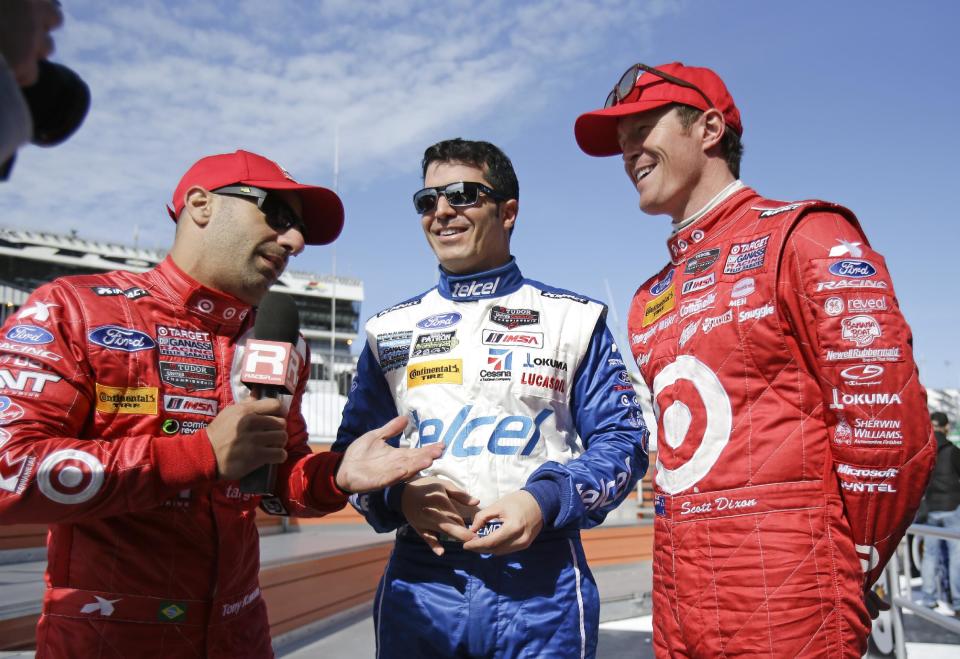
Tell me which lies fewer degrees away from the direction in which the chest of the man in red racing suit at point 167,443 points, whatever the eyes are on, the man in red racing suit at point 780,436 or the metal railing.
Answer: the man in red racing suit

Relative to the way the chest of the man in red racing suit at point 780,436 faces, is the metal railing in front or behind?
behind

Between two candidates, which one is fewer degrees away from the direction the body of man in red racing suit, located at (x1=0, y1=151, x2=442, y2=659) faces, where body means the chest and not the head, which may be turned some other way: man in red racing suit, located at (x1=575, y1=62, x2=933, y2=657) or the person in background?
the man in red racing suit

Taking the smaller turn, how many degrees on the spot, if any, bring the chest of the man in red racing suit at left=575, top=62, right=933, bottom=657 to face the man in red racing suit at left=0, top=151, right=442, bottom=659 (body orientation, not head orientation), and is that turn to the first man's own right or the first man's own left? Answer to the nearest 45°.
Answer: approximately 45° to the first man's own right

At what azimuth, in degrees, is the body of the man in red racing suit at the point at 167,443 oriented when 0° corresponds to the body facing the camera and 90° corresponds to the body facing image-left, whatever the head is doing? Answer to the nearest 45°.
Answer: approximately 315°

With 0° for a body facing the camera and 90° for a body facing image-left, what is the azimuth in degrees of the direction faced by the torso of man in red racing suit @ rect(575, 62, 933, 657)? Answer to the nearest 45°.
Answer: approximately 45°

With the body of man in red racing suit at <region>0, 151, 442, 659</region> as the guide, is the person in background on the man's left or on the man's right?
on the man's left

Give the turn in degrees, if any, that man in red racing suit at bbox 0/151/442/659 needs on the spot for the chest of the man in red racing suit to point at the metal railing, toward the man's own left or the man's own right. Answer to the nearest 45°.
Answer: approximately 45° to the man's own left

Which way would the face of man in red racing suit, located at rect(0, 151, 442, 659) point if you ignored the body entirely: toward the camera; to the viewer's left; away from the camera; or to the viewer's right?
to the viewer's right
